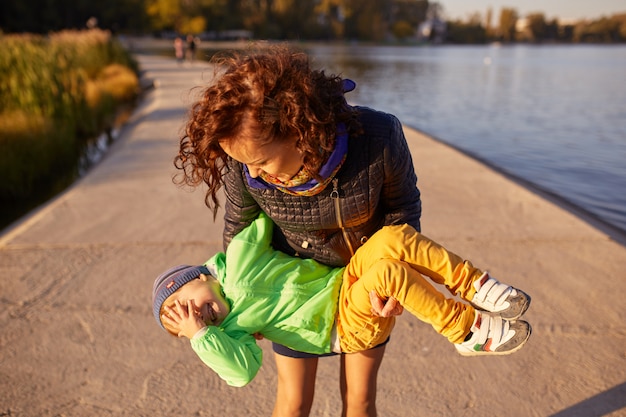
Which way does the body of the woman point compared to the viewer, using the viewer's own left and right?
facing the viewer
